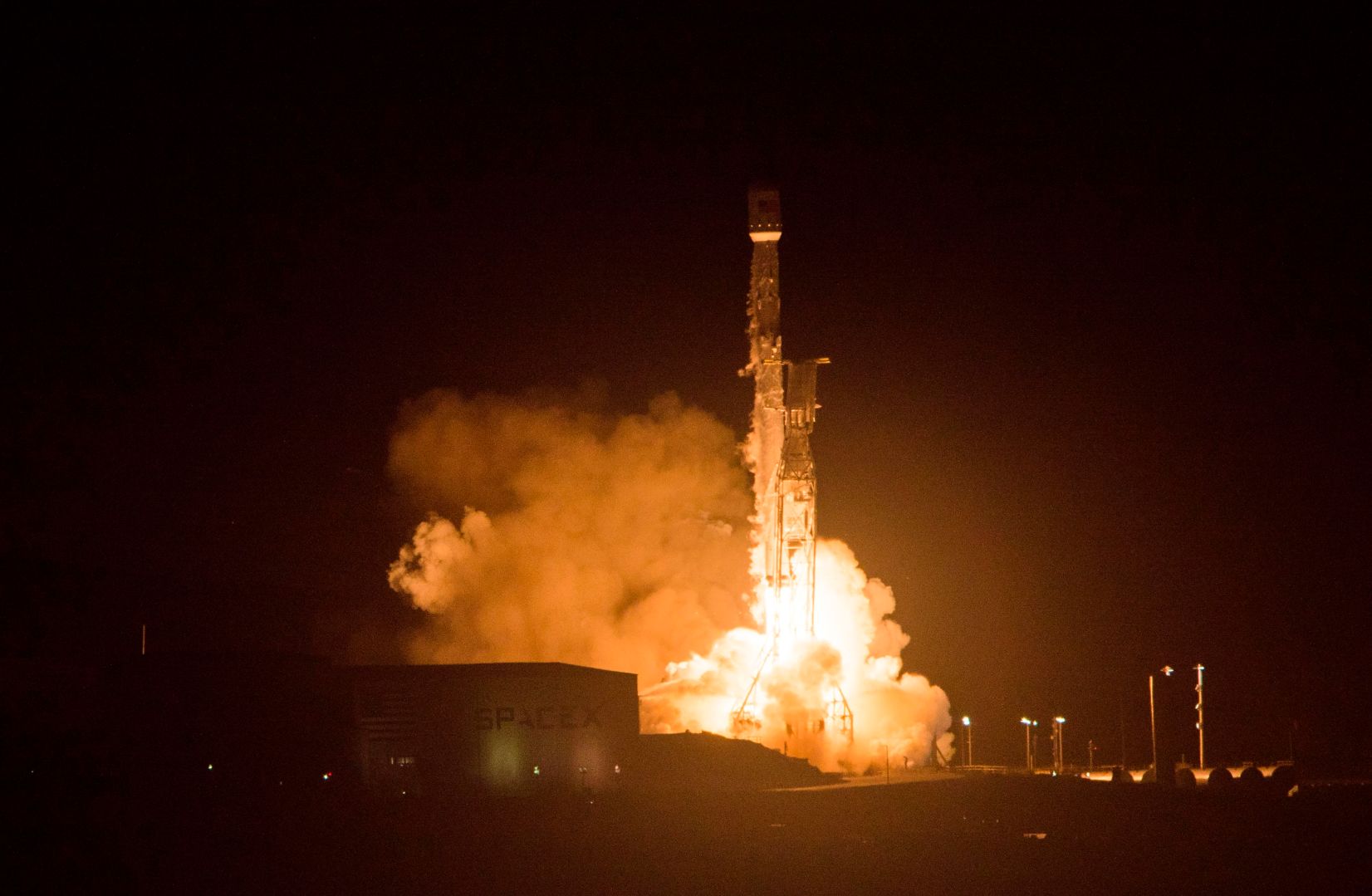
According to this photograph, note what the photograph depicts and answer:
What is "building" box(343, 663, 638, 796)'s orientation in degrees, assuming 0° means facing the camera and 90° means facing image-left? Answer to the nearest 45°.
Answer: approximately 0°
